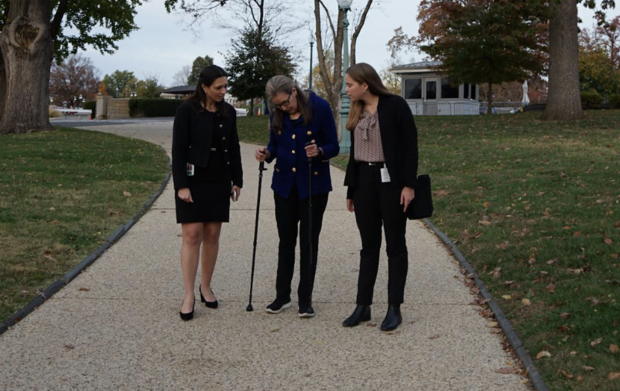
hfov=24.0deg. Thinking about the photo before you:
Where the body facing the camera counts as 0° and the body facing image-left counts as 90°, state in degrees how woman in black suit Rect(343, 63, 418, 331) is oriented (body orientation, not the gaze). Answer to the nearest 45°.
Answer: approximately 45°

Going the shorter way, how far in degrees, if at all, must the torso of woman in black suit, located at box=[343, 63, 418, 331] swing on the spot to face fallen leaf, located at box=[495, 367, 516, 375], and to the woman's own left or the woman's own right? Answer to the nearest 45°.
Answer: approximately 90° to the woman's own left

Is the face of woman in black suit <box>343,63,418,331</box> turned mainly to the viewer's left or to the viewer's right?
to the viewer's left

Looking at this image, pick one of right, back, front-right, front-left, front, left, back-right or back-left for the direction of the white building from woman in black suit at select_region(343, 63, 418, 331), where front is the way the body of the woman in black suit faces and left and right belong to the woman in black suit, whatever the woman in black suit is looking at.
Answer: back-right

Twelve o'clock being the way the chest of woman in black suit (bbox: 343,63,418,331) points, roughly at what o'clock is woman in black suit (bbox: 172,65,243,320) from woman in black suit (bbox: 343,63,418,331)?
woman in black suit (bbox: 172,65,243,320) is roughly at 2 o'clock from woman in black suit (bbox: 343,63,418,331).
